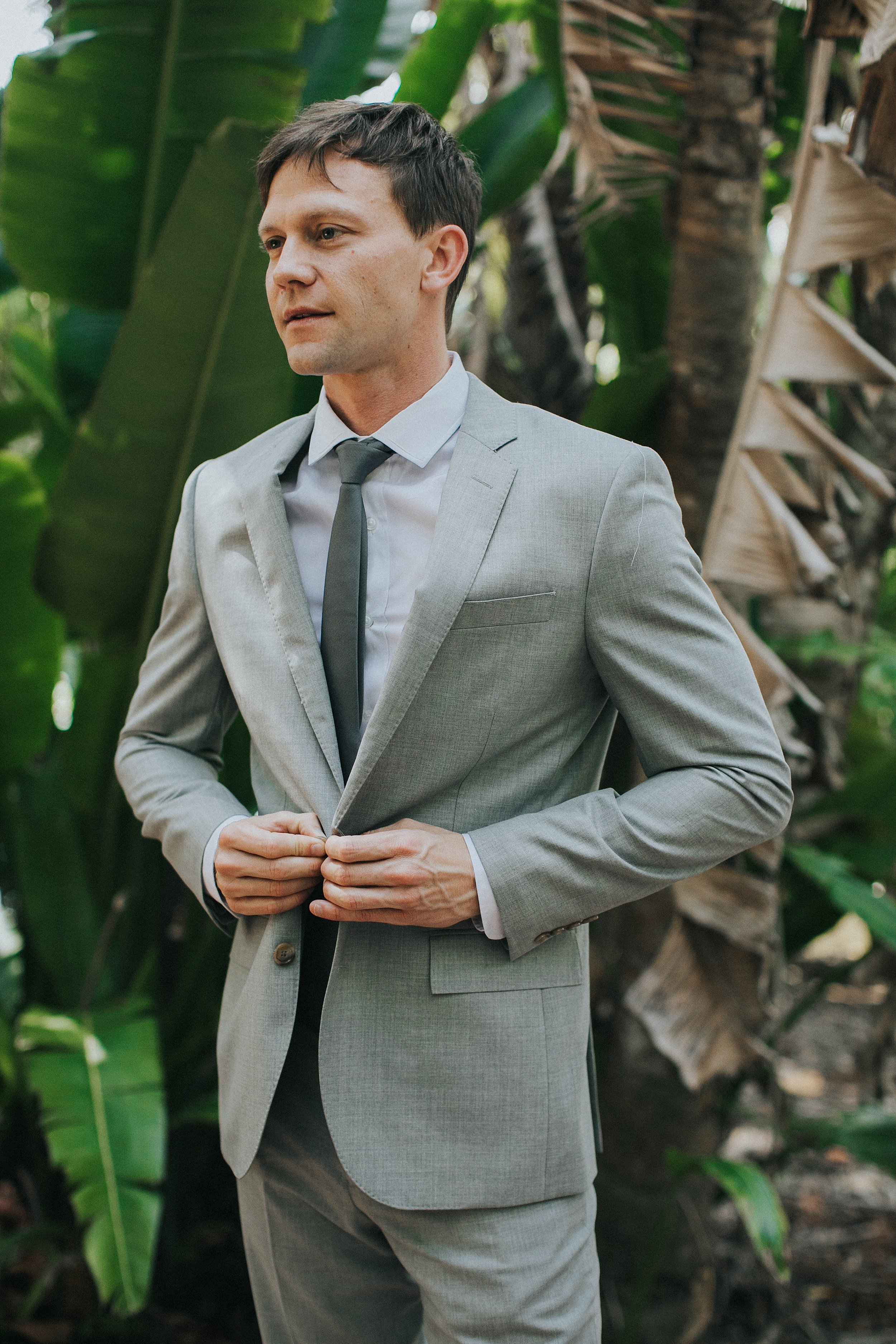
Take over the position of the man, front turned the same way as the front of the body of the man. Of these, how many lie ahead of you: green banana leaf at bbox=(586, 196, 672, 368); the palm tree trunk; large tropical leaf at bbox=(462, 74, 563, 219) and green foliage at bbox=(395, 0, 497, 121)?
0

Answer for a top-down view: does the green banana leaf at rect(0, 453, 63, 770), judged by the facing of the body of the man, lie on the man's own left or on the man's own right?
on the man's own right

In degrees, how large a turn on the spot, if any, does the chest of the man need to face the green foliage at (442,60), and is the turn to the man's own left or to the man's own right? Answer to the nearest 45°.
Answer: approximately 135° to the man's own right

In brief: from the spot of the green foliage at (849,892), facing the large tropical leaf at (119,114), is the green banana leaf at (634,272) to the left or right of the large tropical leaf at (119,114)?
right

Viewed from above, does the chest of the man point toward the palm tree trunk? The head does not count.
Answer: no

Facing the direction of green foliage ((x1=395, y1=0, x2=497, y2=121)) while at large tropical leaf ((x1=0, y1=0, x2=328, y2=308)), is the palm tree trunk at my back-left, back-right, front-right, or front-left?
front-right

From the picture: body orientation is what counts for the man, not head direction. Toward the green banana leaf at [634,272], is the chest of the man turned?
no

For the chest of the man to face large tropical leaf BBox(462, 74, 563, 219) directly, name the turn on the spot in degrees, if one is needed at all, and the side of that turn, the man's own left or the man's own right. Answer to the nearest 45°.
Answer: approximately 135° to the man's own right

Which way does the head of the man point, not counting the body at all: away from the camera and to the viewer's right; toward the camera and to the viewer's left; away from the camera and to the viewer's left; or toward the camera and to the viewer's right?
toward the camera and to the viewer's left

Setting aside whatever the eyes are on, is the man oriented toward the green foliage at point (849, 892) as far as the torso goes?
no

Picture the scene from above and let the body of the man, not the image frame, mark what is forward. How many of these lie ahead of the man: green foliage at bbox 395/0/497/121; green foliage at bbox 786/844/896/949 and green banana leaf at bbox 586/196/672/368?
0

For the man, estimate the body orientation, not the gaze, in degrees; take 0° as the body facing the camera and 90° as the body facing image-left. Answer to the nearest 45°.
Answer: approximately 45°
